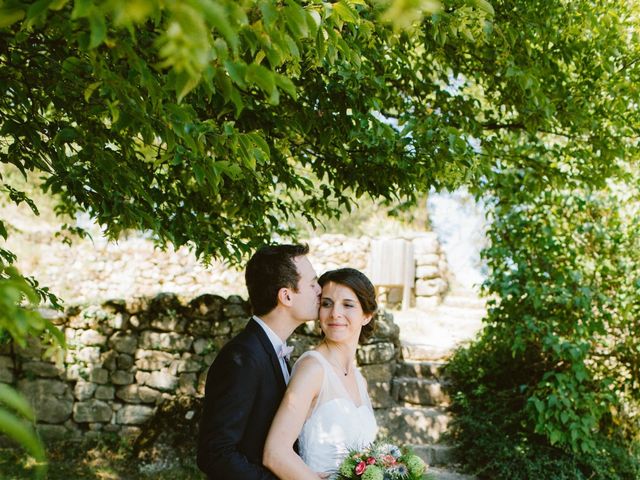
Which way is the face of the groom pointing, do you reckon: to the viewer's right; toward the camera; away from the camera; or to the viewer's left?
to the viewer's right

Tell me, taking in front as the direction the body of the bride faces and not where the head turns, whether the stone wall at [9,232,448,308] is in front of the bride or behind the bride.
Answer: behind

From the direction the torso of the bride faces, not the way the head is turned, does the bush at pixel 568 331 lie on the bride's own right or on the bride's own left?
on the bride's own left

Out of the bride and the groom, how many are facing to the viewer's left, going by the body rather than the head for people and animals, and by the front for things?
0

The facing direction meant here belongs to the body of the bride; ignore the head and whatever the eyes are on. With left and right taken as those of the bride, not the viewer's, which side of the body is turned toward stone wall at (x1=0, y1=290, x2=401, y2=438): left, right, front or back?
back

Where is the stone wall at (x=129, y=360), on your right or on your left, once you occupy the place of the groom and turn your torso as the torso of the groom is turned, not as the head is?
on your left

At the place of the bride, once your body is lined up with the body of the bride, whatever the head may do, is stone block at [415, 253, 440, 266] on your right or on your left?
on your left

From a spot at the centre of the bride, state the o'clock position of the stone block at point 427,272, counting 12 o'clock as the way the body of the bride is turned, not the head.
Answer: The stone block is roughly at 8 o'clock from the bride.

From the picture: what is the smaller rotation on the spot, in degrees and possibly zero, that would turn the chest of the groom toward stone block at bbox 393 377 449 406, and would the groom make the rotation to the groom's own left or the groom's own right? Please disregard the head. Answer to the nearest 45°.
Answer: approximately 90° to the groom's own left

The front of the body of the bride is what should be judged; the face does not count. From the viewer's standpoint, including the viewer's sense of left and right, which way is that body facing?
facing the viewer and to the right of the viewer

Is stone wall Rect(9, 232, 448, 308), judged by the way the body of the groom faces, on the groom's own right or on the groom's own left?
on the groom's own left

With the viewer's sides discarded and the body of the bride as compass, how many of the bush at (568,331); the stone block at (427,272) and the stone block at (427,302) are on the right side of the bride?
0

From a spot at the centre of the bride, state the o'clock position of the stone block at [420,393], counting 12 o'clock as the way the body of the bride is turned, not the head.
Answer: The stone block is roughly at 8 o'clock from the bride.

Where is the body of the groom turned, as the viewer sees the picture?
to the viewer's right

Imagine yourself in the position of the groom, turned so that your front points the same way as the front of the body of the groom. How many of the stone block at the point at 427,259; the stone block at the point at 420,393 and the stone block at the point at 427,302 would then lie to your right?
0

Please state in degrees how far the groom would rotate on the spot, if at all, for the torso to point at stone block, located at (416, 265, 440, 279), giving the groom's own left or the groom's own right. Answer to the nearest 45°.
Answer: approximately 90° to the groom's own left
